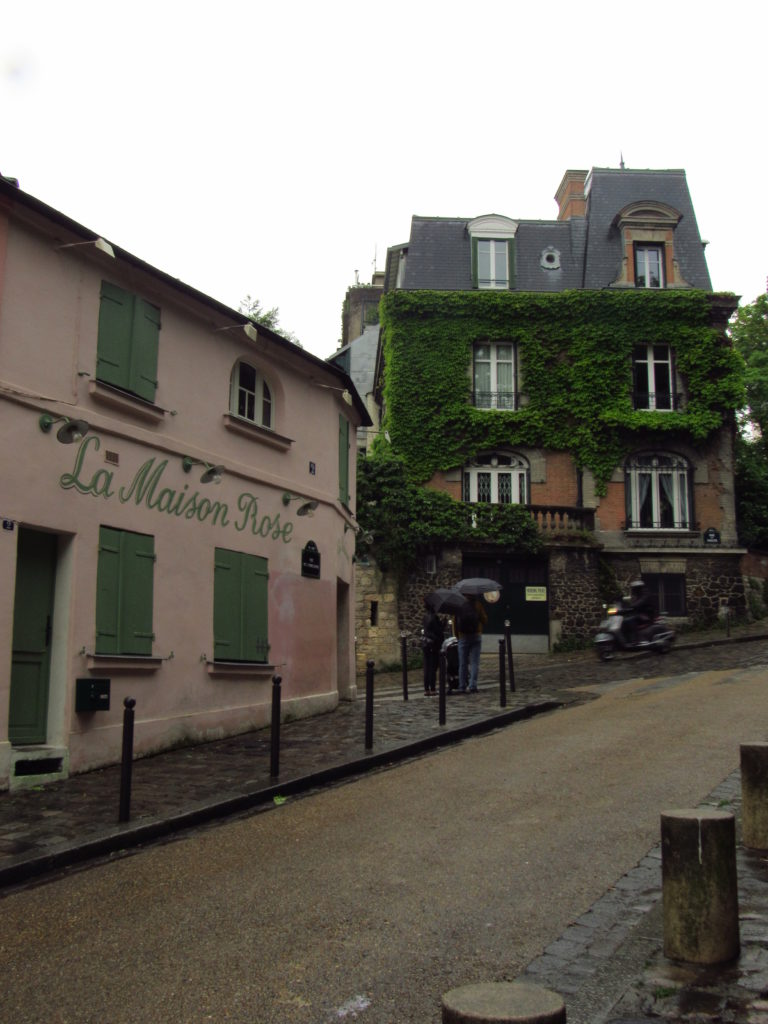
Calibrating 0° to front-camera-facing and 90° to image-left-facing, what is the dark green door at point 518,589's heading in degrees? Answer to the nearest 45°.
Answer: approximately 0°

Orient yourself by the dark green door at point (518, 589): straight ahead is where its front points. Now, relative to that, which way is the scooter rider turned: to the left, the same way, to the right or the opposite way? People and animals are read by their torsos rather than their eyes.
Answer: to the right

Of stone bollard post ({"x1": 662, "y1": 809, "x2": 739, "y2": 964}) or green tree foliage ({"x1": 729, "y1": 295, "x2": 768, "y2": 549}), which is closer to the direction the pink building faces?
the stone bollard post

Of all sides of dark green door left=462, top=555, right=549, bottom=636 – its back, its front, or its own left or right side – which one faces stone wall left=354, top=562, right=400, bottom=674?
right

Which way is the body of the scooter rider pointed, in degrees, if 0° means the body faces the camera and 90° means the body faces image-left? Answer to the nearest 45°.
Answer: approximately 90°

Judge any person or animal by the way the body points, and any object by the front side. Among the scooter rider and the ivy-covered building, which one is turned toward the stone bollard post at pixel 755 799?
the ivy-covered building

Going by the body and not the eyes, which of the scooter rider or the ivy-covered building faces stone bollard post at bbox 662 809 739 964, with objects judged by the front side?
the ivy-covered building

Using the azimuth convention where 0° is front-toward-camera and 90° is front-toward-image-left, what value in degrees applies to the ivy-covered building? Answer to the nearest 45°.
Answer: approximately 0°

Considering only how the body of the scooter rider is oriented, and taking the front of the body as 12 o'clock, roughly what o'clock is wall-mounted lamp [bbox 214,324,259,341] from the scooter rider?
The wall-mounted lamp is roughly at 10 o'clock from the scooter rider.

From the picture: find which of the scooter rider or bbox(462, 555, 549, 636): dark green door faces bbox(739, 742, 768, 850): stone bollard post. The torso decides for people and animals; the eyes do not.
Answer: the dark green door
